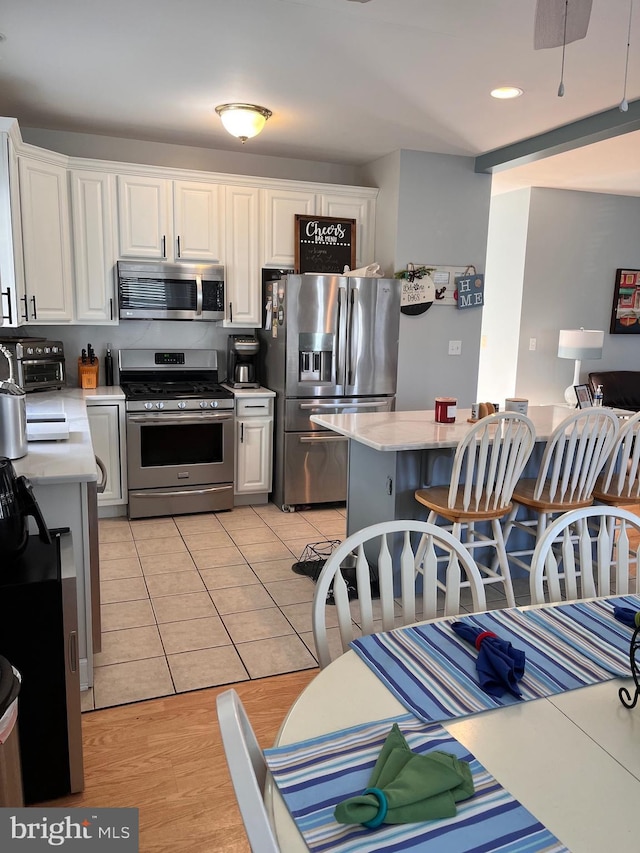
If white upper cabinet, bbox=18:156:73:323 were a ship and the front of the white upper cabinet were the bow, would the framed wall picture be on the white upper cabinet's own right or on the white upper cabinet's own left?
on the white upper cabinet's own left

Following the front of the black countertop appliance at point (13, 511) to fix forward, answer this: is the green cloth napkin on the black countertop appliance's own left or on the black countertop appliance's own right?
on the black countertop appliance's own right

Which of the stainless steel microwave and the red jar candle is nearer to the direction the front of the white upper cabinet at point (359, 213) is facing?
the red jar candle

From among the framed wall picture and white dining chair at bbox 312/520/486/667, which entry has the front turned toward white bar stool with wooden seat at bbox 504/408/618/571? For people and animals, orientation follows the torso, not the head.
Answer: the framed wall picture

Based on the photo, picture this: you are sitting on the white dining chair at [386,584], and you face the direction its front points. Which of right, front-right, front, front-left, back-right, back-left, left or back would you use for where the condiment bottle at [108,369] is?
back

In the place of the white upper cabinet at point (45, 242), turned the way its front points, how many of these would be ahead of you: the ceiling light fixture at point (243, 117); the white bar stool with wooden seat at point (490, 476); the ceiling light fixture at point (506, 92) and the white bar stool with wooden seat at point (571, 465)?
4

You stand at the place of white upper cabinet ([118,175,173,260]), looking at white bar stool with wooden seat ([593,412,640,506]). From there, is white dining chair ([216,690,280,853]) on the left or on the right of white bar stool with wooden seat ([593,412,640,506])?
right

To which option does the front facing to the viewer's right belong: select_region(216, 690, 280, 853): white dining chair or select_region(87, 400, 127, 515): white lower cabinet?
the white dining chair

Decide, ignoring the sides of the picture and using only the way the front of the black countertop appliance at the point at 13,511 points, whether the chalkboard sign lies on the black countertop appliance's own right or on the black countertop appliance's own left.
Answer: on the black countertop appliance's own left

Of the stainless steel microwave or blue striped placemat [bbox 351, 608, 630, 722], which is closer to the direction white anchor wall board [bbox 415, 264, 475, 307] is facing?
the blue striped placemat
